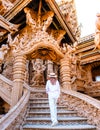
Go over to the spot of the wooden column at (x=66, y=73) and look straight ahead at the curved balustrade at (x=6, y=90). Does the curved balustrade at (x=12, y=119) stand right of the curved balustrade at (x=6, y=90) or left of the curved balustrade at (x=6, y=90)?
left

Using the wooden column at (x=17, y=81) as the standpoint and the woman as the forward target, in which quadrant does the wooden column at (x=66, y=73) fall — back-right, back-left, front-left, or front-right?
front-left

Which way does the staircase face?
toward the camera

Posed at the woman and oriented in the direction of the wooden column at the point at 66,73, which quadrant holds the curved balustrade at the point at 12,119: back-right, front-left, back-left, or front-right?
back-left

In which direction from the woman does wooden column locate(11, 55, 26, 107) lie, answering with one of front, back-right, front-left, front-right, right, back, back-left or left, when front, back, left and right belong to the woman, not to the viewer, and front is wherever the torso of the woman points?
back-right

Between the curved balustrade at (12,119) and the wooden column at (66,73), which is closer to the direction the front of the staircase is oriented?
the curved balustrade

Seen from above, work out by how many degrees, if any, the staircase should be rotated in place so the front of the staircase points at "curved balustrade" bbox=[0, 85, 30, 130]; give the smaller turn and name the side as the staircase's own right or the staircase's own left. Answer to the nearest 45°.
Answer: approximately 45° to the staircase's own right

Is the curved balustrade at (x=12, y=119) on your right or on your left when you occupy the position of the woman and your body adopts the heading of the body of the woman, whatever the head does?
on your right

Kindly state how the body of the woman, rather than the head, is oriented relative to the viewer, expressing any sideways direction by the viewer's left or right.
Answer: facing the viewer
